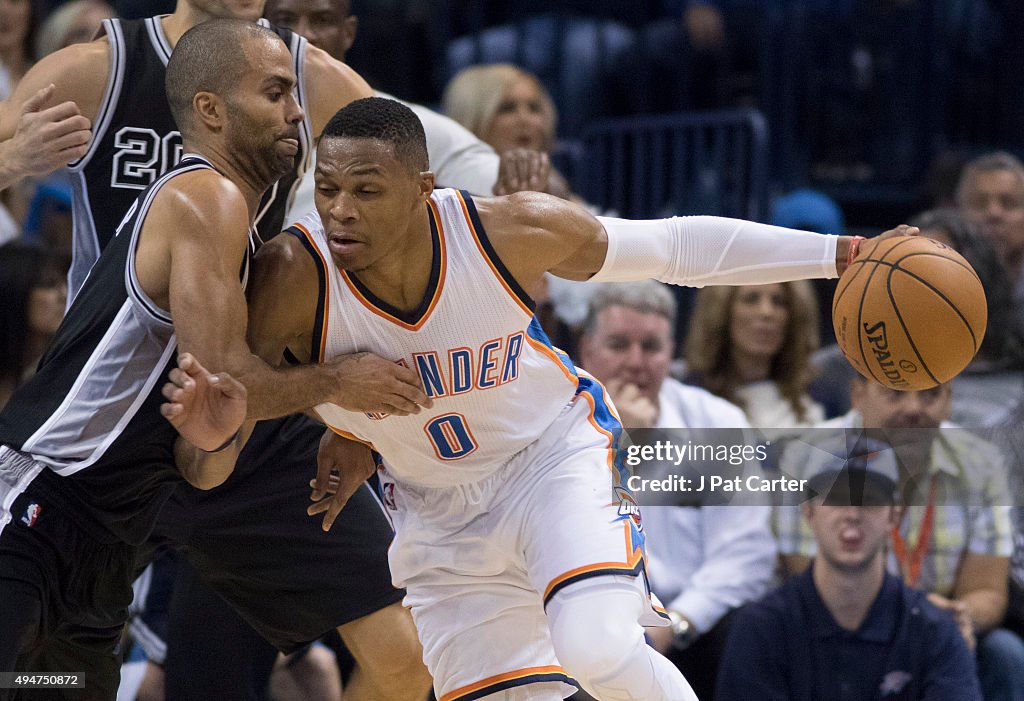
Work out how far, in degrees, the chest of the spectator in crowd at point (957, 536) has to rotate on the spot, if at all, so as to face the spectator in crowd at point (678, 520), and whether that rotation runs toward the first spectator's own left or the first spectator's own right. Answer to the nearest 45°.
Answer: approximately 90° to the first spectator's own right

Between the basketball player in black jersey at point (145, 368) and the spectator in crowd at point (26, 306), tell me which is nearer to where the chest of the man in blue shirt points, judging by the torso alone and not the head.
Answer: the basketball player in black jersey

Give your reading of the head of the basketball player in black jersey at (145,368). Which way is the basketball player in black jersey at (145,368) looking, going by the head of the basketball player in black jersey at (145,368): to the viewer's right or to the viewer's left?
to the viewer's right

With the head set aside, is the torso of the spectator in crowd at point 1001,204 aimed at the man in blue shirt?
yes

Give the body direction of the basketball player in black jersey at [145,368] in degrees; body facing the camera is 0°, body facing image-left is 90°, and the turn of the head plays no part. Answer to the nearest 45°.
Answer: approximately 270°

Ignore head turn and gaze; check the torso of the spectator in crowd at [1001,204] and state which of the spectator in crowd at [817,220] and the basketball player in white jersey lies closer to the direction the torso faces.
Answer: the basketball player in white jersey

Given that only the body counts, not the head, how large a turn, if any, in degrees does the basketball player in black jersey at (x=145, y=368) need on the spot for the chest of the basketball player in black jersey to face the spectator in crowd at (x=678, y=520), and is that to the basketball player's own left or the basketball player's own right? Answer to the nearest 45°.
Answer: approximately 45° to the basketball player's own left

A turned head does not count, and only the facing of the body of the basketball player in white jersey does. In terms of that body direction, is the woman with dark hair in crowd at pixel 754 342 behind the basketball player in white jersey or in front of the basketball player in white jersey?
behind

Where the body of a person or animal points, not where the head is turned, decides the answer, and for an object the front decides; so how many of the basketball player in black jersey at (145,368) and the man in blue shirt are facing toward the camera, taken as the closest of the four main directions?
1

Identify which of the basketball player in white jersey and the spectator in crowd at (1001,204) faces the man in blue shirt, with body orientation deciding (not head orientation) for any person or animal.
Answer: the spectator in crowd

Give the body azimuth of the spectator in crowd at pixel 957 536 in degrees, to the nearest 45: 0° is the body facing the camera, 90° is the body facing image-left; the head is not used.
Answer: approximately 0°
